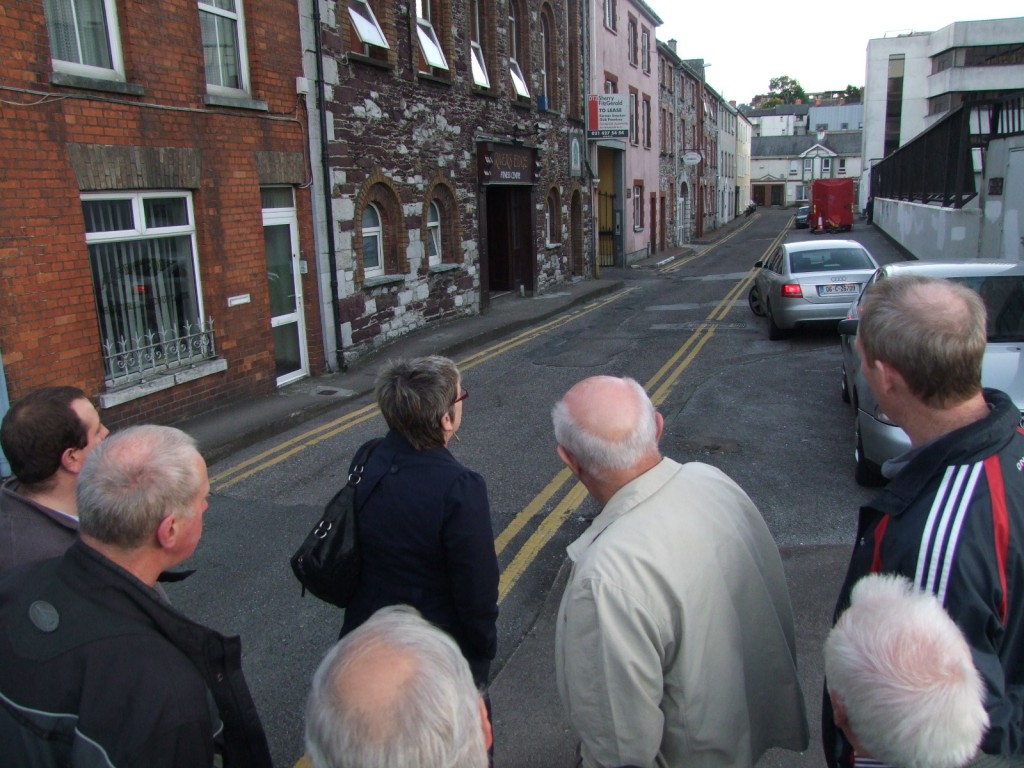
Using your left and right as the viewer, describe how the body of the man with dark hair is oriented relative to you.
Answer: facing away from the viewer and to the right of the viewer

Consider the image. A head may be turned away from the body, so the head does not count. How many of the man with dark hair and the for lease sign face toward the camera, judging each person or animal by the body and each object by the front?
1

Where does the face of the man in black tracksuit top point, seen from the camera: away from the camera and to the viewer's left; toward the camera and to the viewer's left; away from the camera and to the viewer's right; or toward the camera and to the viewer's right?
away from the camera and to the viewer's left

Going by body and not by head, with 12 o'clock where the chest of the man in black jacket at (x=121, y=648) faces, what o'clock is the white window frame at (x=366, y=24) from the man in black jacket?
The white window frame is roughly at 11 o'clock from the man in black jacket.

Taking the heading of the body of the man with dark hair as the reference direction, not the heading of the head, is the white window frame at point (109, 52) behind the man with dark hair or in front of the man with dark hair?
in front

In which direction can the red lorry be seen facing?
away from the camera

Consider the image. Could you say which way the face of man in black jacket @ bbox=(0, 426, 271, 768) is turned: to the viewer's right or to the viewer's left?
to the viewer's right

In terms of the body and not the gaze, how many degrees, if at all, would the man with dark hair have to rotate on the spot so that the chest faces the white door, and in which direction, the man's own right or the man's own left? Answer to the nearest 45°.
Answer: approximately 45° to the man's own left

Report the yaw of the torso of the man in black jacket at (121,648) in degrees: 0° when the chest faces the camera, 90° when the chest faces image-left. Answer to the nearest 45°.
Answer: approximately 225°

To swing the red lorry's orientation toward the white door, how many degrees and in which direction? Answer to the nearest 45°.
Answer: approximately 180°

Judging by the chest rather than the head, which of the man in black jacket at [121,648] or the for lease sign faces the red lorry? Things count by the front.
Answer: the man in black jacket

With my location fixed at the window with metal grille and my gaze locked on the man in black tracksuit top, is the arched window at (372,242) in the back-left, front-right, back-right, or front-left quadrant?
back-left

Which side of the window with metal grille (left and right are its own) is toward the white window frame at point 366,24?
left

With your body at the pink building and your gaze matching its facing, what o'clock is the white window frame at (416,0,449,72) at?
The white window frame is roughly at 2 o'clock from the pink building.

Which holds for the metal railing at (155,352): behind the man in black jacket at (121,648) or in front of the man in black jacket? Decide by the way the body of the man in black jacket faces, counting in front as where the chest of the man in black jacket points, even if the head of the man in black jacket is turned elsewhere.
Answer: in front

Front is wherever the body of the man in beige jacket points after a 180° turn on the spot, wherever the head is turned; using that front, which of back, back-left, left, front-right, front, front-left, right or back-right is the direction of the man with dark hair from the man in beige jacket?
back-right
